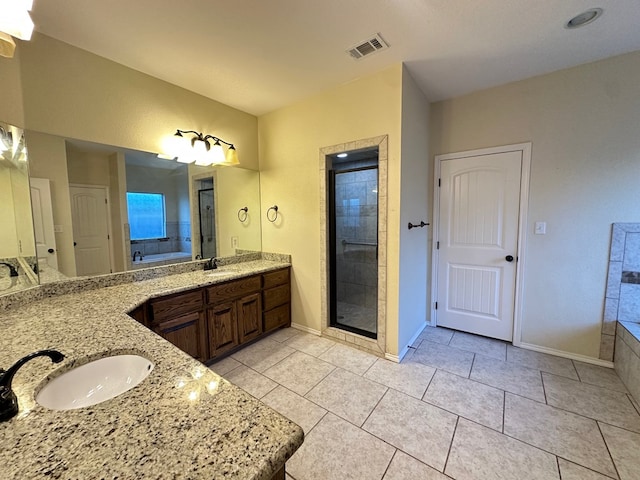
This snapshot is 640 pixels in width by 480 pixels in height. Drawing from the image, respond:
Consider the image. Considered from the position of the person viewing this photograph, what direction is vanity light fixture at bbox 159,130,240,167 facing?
facing the viewer and to the right of the viewer

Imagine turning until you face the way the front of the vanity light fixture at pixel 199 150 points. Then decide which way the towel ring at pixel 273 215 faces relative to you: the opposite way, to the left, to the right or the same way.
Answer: to the right

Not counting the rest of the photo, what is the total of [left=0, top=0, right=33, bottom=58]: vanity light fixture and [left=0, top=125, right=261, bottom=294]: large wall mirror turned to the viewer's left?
0

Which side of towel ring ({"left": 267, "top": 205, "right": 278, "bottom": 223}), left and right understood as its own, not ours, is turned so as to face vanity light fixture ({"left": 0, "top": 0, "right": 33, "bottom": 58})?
front

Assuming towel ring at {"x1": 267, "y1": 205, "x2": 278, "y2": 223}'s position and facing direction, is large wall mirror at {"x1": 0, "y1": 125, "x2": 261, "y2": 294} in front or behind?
in front

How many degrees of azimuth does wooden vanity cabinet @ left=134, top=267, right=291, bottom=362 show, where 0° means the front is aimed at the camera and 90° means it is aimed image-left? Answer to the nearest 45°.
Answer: approximately 315°

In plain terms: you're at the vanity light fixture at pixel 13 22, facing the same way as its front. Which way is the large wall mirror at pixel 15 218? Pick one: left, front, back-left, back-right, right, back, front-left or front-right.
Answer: back-left

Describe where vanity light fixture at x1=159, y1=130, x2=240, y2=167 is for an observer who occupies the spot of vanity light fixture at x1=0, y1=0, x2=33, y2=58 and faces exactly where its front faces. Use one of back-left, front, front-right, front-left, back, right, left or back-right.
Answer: left

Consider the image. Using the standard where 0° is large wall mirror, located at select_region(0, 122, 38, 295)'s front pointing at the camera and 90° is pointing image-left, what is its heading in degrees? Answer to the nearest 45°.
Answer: approximately 315°

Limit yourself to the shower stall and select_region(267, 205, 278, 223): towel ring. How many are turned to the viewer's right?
0

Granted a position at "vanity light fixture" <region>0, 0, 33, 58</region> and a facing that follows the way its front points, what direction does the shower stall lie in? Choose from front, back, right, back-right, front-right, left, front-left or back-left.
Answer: front-left

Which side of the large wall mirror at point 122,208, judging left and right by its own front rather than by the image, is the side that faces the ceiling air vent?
front

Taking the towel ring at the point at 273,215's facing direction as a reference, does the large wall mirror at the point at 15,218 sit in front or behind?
in front
